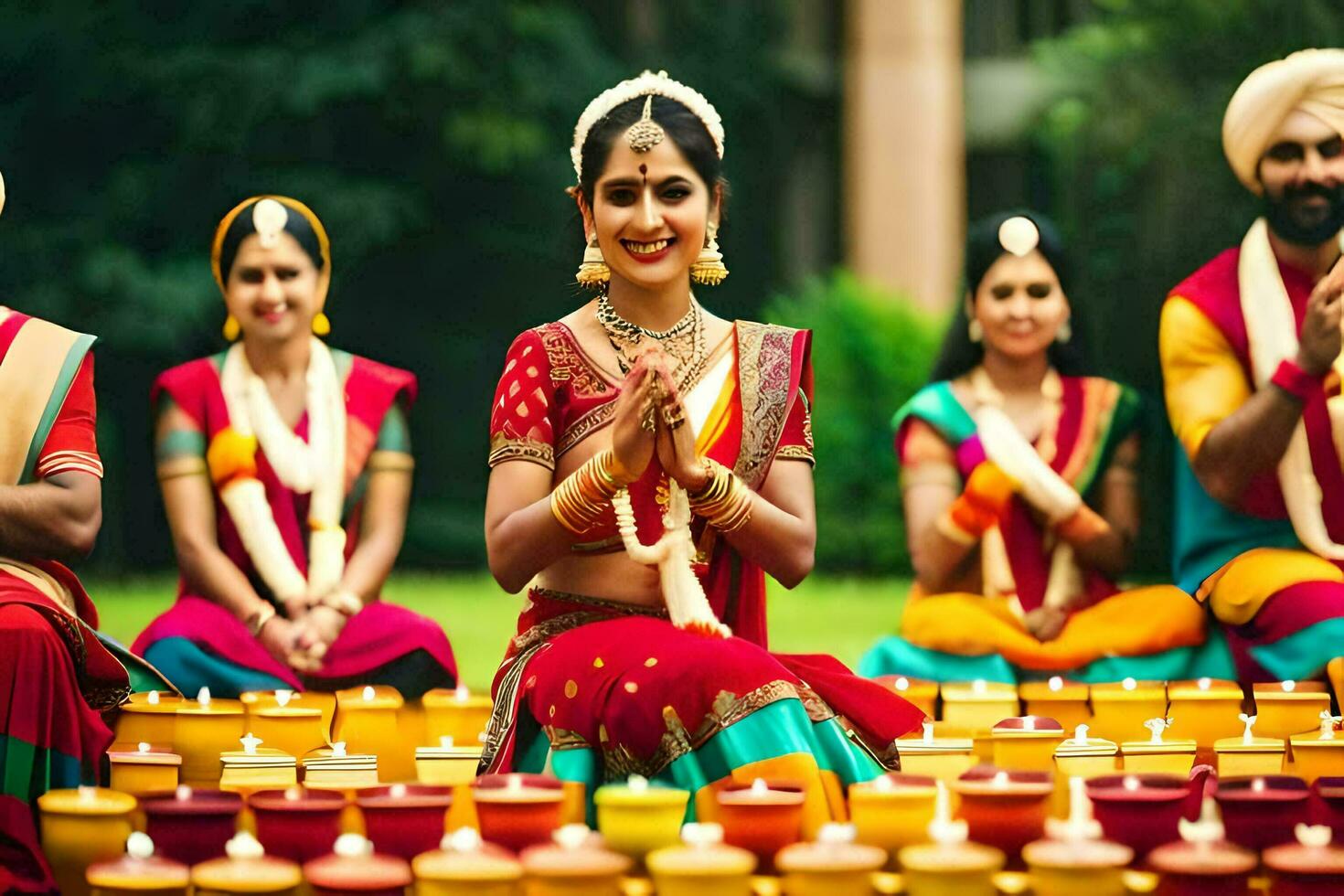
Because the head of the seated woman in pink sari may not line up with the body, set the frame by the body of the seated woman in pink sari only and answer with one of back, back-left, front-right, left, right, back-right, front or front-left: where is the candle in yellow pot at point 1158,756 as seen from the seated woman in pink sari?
front-left

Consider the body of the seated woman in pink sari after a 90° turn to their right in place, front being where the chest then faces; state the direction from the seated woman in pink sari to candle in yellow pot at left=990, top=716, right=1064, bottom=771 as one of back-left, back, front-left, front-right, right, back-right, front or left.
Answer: back-left

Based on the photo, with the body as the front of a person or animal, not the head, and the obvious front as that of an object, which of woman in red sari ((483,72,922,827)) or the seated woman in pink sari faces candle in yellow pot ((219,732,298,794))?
the seated woman in pink sari

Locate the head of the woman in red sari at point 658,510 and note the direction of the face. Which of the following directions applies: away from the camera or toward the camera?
toward the camera

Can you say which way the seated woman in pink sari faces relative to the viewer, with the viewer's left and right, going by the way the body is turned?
facing the viewer

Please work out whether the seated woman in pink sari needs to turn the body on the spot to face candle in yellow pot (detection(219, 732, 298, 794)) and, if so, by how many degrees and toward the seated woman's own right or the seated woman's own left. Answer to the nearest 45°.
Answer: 0° — they already face it

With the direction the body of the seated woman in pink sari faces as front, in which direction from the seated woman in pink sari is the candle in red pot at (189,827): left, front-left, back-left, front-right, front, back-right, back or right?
front

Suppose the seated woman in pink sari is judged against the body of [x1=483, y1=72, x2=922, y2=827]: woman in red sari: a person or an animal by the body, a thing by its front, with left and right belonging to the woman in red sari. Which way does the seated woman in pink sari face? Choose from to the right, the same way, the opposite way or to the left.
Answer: the same way

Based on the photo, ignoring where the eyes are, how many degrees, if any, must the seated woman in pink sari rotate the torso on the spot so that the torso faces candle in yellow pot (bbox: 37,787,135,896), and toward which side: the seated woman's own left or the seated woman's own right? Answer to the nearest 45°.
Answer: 0° — they already face it

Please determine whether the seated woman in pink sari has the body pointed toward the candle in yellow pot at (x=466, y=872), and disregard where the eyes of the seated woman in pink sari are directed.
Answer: yes

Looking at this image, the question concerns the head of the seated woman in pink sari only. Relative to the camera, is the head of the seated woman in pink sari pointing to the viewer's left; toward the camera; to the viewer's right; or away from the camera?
toward the camera

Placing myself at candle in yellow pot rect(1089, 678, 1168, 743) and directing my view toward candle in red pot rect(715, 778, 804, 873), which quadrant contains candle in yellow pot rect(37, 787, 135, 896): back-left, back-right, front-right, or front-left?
front-right

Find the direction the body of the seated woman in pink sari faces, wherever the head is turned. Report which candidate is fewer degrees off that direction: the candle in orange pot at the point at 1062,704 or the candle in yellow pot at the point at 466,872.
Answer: the candle in yellow pot

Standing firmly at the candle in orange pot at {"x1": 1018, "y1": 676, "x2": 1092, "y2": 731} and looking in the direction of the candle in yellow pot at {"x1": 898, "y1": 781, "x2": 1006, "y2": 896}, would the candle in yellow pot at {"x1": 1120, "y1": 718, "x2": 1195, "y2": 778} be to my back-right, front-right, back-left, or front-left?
front-left

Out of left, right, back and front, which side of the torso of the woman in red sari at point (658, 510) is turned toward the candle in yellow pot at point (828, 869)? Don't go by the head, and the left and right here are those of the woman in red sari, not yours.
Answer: front

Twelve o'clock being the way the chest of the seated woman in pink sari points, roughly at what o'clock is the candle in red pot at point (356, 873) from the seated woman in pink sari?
The candle in red pot is roughly at 12 o'clock from the seated woman in pink sari.

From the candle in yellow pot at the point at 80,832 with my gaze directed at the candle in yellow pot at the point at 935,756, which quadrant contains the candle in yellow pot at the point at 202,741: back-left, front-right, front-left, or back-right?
front-left
